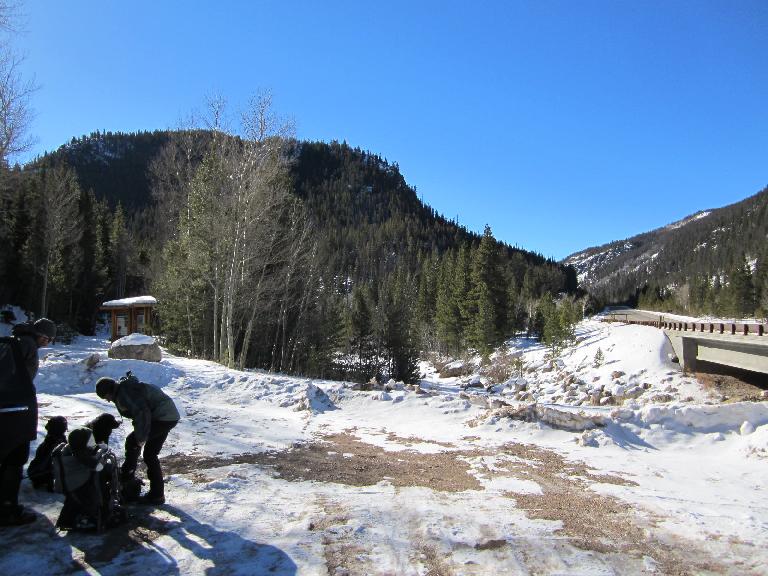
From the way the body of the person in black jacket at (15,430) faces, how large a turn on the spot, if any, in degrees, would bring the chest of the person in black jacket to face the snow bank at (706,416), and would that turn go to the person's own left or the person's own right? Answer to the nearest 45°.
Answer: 0° — they already face it

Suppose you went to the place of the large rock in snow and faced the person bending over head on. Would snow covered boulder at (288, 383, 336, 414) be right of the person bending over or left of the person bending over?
left

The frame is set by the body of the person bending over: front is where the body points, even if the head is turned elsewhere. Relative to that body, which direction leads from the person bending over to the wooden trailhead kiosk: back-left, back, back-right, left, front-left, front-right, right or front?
right

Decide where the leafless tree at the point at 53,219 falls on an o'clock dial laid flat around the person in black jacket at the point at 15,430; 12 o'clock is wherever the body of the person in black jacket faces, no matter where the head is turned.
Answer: The leafless tree is roughly at 9 o'clock from the person in black jacket.

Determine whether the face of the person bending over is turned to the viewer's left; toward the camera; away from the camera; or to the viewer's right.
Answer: to the viewer's left

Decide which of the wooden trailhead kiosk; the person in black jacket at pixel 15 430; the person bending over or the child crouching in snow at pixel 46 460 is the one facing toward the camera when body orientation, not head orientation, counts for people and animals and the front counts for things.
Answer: the wooden trailhead kiosk

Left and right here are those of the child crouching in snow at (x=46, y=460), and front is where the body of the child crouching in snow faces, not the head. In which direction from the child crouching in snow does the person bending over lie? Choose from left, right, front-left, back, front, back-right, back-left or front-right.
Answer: front-right

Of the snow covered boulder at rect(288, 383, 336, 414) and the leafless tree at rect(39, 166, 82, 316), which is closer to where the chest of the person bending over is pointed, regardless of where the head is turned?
the leafless tree

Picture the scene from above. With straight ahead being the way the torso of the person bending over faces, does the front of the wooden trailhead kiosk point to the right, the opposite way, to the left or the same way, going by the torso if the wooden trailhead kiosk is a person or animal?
to the left

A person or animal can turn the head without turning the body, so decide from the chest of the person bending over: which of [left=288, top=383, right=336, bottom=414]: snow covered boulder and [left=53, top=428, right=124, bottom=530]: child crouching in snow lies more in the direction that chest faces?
the child crouching in snow

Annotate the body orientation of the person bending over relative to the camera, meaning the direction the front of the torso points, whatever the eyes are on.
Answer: to the viewer's left

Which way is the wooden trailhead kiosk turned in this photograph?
toward the camera

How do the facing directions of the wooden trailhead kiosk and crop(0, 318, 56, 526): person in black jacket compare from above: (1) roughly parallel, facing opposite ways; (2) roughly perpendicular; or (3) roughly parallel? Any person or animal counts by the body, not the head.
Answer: roughly perpendicular

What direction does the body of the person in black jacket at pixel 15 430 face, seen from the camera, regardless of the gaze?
to the viewer's right

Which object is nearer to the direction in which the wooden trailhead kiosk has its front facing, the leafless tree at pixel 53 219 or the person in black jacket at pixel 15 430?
the person in black jacket
